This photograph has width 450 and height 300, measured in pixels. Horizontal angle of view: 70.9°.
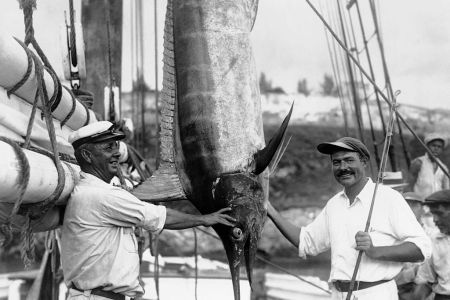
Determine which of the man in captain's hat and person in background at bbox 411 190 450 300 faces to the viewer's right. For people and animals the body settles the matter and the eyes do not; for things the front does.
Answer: the man in captain's hat

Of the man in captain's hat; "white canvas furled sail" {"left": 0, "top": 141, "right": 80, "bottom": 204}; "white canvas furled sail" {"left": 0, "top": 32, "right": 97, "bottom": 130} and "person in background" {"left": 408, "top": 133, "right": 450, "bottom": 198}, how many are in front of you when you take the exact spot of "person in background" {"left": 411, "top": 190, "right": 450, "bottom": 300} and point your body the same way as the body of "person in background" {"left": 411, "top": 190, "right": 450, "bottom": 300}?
3

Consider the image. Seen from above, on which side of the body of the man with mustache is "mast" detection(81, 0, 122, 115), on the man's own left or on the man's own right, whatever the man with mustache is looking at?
on the man's own right

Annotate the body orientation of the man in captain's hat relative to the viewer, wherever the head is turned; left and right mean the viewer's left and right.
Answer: facing to the right of the viewer

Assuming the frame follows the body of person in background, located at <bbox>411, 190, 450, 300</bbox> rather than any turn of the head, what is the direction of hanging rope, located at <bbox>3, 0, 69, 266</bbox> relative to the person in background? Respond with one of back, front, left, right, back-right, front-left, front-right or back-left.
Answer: front

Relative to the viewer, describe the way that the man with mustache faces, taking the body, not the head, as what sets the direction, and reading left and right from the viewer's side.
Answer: facing the viewer and to the left of the viewer

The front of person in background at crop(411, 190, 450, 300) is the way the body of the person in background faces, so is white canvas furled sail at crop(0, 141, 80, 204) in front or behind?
in front

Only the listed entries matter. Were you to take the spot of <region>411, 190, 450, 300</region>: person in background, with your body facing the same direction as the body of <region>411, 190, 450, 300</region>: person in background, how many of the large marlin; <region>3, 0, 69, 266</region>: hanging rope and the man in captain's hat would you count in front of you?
3

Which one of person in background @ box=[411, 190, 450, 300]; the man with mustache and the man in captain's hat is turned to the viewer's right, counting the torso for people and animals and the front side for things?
the man in captain's hat

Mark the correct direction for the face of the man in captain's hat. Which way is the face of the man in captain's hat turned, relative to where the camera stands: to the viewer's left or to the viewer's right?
to the viewer's right

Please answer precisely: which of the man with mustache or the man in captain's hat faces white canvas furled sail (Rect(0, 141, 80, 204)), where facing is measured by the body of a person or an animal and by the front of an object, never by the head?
the man with mustache

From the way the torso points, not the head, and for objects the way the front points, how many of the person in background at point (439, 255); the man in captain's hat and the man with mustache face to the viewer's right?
1

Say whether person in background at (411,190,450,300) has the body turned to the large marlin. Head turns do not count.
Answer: yes
